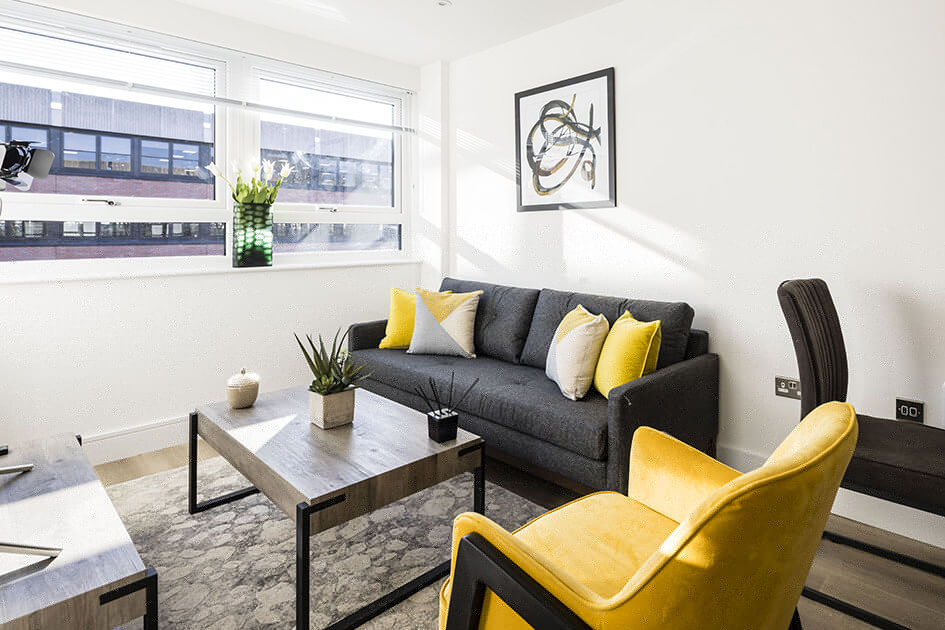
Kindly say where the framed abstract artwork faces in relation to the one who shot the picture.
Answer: facing the viewer and to the left of the viewer

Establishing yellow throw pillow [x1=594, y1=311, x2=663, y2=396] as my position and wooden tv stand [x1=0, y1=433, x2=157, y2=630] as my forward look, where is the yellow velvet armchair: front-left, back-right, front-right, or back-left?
front-left

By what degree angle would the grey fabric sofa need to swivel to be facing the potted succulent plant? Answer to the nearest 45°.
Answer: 0° — it already faces it

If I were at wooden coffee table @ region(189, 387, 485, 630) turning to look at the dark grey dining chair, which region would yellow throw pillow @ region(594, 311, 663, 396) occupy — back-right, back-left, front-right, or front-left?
front-left

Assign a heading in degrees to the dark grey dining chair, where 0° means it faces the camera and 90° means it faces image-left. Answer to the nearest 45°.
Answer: approximately 315°

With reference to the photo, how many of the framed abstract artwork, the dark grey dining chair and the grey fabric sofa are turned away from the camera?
0

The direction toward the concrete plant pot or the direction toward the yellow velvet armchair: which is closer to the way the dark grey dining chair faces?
the yellow velvet armchair

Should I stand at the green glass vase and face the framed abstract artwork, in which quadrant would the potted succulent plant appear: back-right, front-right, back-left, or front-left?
front-right

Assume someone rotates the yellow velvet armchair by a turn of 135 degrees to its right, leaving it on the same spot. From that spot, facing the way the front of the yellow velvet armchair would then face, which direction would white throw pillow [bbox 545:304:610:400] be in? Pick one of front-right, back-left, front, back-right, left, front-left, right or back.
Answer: left

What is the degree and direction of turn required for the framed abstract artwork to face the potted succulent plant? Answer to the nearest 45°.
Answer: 0° — it already faces it

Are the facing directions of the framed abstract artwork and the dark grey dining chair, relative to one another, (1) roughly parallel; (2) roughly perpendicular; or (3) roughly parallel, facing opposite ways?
roughly perpendicular

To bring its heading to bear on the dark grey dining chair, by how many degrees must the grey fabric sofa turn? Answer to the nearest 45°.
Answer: approximately 90° to its left

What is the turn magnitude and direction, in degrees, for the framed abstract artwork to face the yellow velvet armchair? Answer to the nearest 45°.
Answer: approximately 45° to its left

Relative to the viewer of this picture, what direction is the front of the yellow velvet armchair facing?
facing away from the viewer and to the left of the viewer

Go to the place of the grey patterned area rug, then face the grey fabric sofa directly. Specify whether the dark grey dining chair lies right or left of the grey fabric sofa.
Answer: right
